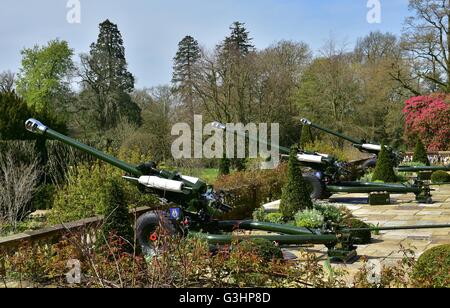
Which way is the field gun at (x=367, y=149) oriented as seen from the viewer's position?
to the viewer's left

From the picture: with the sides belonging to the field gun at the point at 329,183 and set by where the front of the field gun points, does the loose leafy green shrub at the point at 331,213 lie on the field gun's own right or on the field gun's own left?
on the field gun's own left

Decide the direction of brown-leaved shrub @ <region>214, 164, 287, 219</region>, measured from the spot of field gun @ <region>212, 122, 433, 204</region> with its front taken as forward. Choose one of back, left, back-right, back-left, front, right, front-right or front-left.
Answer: front

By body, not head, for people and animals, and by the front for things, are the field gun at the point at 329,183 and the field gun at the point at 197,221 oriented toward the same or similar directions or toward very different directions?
same or similar directions

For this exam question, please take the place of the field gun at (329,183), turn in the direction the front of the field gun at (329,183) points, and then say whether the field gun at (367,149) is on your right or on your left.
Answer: on your right

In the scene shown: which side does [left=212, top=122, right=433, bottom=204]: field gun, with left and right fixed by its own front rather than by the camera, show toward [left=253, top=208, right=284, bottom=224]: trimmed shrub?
left

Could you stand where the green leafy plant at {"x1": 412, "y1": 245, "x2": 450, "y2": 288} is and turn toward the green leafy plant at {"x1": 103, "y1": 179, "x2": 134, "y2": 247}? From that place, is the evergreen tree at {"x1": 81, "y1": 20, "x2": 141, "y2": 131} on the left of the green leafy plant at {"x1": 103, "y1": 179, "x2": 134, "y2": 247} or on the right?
right

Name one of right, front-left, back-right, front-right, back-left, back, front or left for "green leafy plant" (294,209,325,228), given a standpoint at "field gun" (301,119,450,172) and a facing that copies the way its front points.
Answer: left

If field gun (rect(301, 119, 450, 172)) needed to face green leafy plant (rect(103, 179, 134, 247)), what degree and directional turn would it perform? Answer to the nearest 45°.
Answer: approximately 90° to its left

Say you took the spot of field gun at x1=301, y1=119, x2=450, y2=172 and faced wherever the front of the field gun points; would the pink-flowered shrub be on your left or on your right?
on your right

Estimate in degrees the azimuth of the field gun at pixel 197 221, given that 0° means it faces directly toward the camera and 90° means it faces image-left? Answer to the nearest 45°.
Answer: approximately 90°

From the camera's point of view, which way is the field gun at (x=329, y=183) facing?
to the viewer's left

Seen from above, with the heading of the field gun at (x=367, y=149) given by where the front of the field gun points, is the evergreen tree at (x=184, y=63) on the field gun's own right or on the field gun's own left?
on the field gun's own right

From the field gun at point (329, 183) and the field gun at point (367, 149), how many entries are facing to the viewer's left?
2

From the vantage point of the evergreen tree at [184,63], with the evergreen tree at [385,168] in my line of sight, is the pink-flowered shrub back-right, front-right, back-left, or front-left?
front-left

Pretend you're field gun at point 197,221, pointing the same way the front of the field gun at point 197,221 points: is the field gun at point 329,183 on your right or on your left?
on your right
